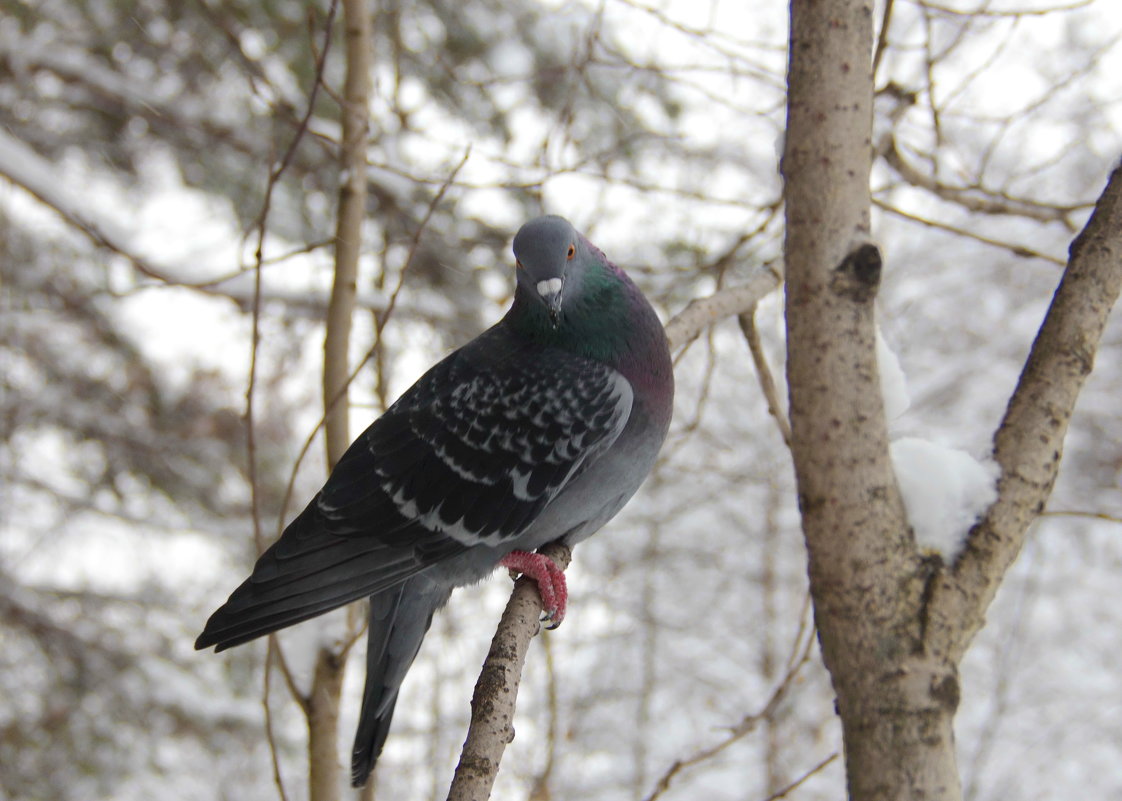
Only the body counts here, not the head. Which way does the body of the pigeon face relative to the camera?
to the viewer's right

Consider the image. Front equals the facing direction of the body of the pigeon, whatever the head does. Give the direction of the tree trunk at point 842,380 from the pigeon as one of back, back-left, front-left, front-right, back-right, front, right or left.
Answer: front-right

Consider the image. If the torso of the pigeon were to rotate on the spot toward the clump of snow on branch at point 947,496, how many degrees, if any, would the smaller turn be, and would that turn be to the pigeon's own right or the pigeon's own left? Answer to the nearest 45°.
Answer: approximately 45° to the pigeon's own right
